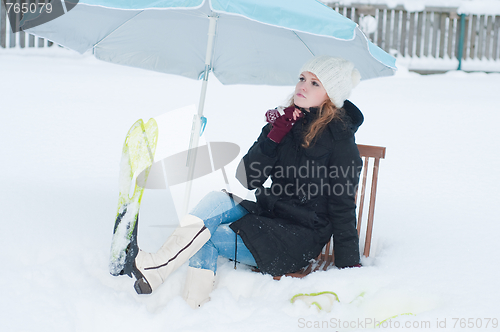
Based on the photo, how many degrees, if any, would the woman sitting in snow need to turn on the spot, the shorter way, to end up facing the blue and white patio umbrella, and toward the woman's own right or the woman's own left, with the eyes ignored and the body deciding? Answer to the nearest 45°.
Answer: approximately 90° to the woman's own right

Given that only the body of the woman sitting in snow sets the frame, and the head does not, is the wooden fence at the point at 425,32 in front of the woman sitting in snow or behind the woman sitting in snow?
behind

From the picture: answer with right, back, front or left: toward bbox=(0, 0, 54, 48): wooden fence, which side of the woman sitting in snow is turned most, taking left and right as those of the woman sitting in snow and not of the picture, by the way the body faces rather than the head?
right

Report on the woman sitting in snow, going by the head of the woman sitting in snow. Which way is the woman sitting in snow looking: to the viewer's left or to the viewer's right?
to the viewer's left
